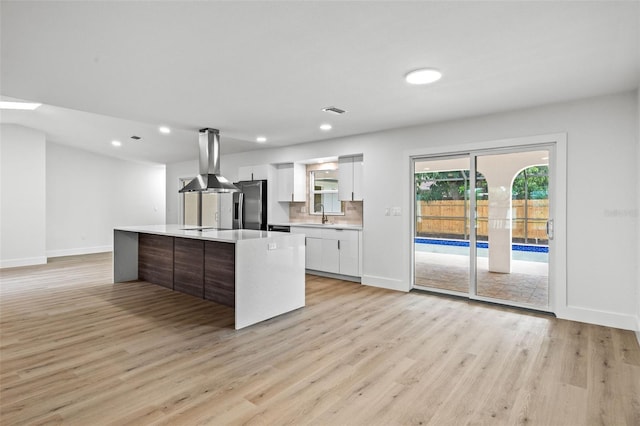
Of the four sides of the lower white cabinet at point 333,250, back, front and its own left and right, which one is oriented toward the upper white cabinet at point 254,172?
right

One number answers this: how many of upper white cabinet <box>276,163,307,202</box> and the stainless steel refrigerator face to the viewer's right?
0

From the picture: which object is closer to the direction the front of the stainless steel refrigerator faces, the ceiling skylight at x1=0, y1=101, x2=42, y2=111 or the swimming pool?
the ceiling skylight

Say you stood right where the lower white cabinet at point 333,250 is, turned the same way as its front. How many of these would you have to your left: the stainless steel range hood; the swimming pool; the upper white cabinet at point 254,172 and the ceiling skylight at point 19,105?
1

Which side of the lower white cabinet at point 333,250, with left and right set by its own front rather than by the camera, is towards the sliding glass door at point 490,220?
left

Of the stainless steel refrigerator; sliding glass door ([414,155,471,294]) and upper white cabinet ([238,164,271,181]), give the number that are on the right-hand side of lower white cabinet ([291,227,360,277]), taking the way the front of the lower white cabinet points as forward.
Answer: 2

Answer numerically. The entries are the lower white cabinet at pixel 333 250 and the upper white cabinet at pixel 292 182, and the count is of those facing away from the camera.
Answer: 0

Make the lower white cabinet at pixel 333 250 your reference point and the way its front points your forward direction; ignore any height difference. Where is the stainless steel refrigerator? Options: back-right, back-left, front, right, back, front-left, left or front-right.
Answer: right

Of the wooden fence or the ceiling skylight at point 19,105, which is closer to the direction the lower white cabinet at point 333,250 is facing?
the ceiling skylight

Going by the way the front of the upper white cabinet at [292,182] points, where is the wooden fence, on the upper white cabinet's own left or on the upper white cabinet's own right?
on the upper white cabinet's own left

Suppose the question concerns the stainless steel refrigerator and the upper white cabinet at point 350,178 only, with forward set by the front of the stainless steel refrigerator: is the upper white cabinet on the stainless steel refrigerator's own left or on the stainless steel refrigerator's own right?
on the stainless steel refrigerator's own left

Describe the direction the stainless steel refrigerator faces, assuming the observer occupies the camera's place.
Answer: facing the viewer and to the left of the viewer
